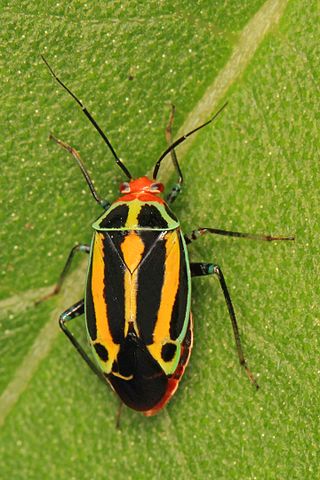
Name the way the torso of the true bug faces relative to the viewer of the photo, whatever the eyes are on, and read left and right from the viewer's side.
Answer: facing away from the viewer
